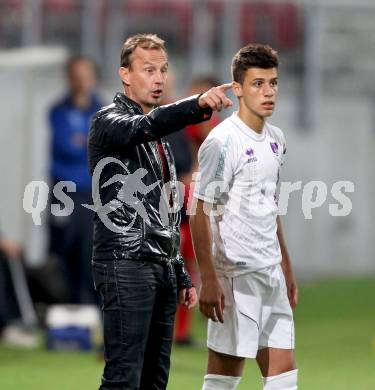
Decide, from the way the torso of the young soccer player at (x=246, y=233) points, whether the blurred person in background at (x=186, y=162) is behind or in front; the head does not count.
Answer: behind

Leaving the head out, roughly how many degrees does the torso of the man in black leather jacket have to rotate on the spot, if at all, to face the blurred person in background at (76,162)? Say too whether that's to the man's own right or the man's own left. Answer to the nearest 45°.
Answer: approximately 135° to the man's own left

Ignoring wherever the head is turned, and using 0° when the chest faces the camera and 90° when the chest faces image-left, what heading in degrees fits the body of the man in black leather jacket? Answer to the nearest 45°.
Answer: approximately 315°

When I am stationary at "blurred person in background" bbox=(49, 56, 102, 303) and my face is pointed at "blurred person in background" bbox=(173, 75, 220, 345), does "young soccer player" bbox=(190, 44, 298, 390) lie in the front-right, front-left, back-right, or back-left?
front-right

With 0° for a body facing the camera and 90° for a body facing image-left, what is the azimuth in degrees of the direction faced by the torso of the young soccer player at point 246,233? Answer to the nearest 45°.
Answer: approximately 315°

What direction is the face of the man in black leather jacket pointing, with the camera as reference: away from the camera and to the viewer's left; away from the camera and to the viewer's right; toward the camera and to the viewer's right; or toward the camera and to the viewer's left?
toward the camera and to the viewer's right

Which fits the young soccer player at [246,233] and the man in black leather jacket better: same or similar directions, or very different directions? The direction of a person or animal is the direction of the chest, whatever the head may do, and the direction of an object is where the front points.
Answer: same or similar directions

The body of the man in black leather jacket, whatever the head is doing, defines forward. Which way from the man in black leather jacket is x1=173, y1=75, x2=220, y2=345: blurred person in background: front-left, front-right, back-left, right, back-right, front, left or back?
back-left

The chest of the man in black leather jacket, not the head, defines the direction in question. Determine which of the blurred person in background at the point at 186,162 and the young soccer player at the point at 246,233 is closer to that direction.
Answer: the young soccer player

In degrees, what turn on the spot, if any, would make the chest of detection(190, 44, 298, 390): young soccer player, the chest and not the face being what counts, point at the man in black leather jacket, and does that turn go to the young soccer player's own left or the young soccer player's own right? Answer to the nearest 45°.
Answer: approximately 90° to the young soccer player's own right

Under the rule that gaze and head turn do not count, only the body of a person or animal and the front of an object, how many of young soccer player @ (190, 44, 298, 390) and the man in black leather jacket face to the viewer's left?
0
